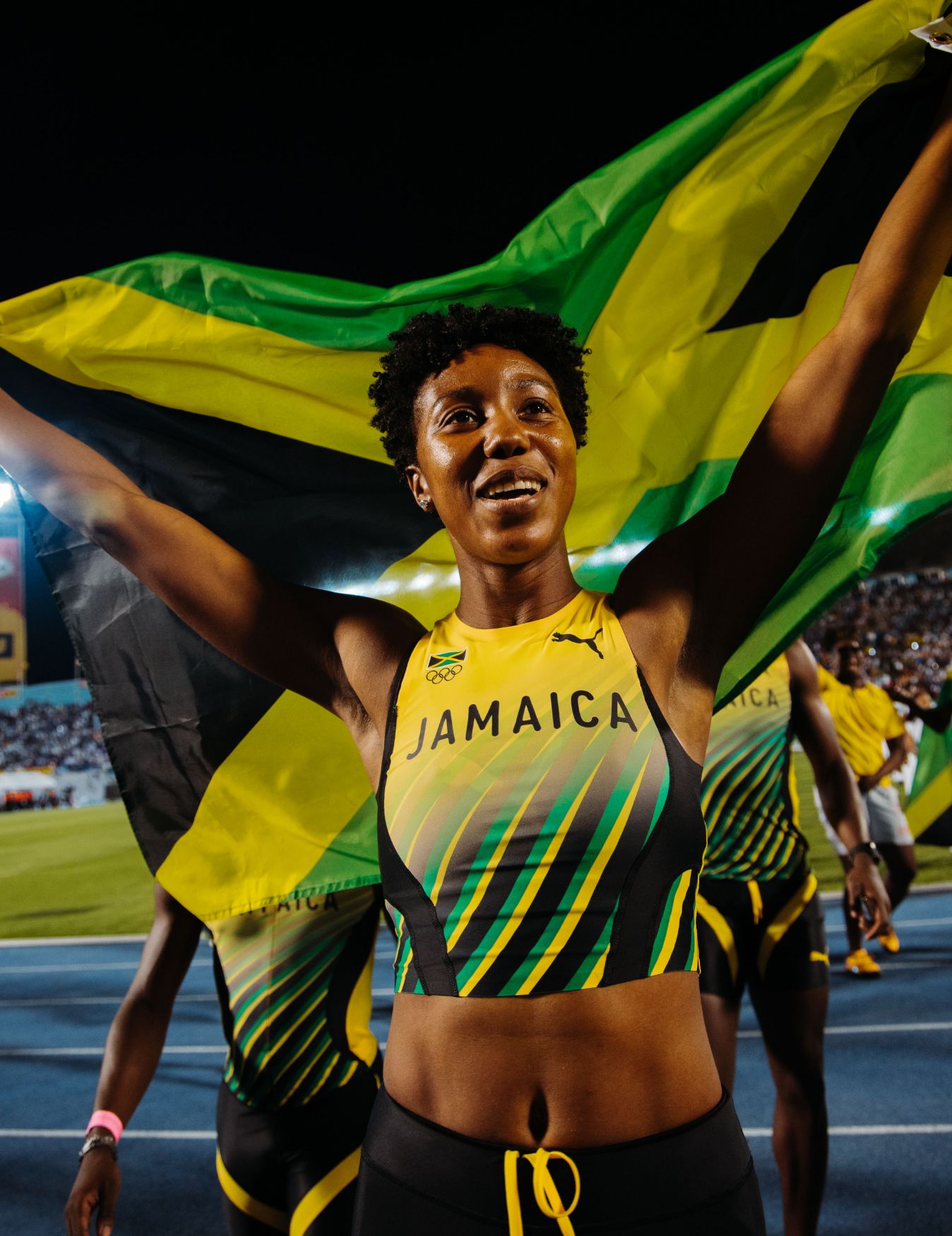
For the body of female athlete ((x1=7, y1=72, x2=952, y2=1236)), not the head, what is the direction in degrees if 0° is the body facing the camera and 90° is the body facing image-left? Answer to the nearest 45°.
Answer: approximately 0°

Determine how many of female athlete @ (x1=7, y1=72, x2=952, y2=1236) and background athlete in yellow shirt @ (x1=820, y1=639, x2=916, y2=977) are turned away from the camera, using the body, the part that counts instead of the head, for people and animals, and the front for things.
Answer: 0

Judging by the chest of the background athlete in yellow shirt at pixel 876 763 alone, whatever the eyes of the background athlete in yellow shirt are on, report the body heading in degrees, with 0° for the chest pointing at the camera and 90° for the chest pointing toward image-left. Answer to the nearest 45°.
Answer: approximately 45°

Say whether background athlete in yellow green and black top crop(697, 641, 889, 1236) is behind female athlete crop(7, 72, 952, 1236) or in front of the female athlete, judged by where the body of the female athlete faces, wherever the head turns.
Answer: behind

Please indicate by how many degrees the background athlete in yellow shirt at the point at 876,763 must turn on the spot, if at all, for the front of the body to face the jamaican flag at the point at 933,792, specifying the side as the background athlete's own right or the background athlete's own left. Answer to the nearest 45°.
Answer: approximately 45° to the background athlete's own left
